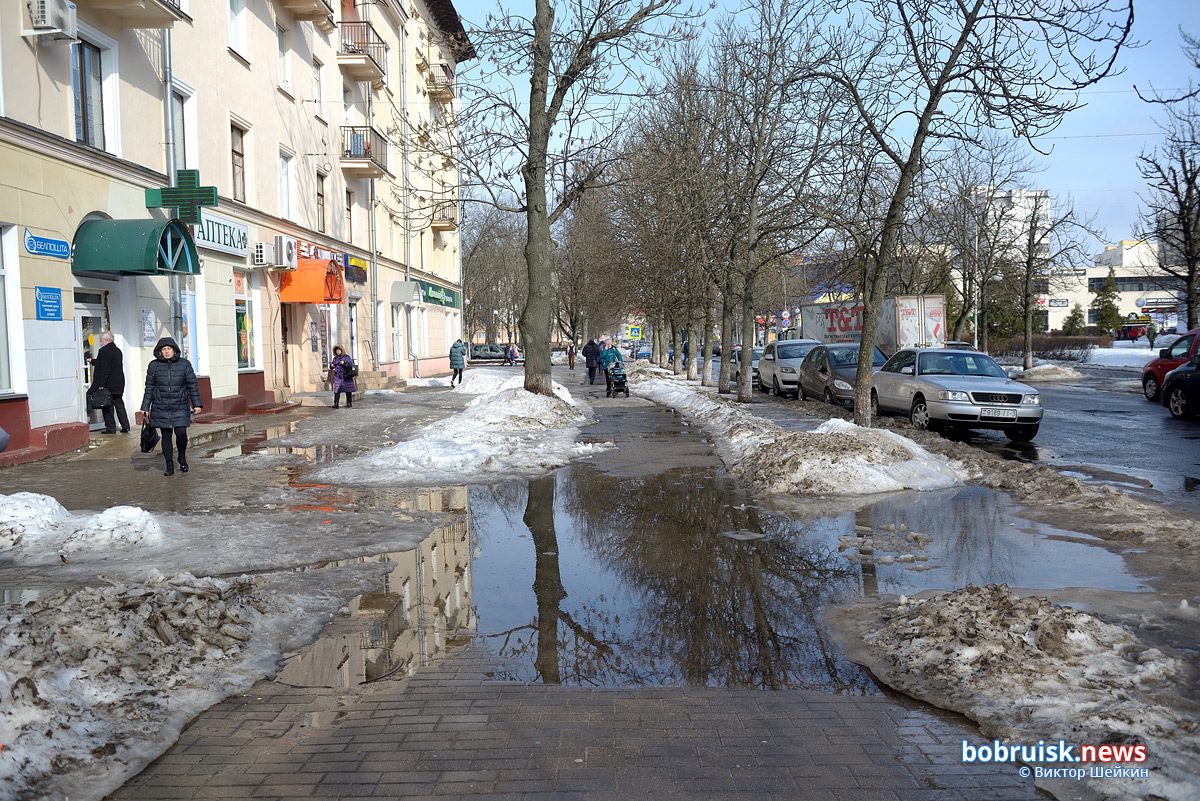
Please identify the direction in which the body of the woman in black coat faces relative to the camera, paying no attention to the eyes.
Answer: toward the camera

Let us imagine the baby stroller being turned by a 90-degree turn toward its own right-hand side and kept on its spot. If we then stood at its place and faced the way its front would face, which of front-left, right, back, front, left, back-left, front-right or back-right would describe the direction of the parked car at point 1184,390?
back-left

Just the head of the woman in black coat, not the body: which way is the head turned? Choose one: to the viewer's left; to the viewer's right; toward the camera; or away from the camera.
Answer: toward the camera

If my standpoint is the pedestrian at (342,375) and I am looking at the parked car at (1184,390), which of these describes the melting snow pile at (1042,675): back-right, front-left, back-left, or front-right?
front-right

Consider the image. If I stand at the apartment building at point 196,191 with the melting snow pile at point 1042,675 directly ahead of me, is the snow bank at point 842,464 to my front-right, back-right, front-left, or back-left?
front-left

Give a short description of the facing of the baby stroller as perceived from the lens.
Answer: facing the viewer

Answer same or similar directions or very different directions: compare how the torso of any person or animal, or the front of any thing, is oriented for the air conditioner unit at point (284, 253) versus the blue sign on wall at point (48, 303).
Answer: same or similar directions

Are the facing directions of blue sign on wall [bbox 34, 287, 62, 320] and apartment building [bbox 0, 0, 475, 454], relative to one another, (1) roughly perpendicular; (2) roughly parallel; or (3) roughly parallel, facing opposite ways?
roughly parallel

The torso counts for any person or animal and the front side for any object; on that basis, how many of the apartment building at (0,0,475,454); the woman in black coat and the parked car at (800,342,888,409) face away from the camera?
0

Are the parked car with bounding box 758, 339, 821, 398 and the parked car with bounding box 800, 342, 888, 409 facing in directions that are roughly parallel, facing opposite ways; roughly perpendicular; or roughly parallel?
roughly parallel

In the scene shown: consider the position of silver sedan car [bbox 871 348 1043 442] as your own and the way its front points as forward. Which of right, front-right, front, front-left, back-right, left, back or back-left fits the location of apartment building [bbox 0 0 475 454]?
back-right

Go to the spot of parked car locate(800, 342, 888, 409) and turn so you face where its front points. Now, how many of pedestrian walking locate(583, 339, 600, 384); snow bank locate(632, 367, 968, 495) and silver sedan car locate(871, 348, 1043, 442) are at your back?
1

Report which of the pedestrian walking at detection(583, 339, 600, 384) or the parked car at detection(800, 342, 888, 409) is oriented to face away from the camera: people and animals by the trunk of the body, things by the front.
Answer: the pedestrian walking

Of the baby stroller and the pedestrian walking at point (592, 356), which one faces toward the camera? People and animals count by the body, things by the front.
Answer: the baby stroller

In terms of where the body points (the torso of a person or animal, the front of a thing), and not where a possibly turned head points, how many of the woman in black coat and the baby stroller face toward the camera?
2

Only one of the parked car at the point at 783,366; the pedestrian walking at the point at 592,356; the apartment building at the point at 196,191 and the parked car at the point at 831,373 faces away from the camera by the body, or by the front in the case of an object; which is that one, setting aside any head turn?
the pedestrian walking

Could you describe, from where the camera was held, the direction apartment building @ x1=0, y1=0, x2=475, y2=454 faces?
facing the viewer and to the right of the viewer

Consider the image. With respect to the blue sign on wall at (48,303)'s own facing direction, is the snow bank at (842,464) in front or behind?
in front

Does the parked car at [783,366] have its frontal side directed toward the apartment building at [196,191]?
no
